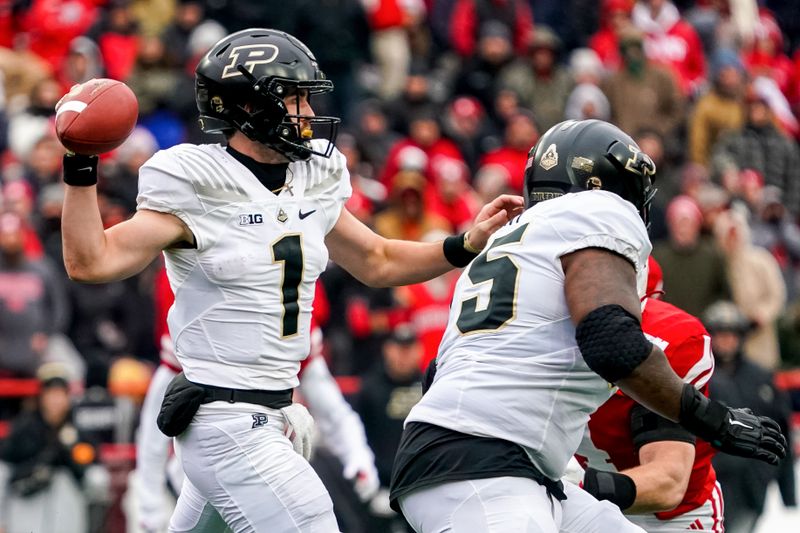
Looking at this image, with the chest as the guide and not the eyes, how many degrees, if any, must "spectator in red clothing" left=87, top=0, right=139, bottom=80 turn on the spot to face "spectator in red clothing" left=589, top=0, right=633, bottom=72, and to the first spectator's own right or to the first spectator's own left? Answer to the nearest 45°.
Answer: approximately 90° to the first spectator's own left

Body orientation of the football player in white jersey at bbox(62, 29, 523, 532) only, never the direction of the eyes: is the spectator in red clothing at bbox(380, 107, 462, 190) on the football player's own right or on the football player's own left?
on the football player's own left

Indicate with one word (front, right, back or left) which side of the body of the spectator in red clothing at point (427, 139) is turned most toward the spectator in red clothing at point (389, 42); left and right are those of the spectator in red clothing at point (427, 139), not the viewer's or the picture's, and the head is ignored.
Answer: back

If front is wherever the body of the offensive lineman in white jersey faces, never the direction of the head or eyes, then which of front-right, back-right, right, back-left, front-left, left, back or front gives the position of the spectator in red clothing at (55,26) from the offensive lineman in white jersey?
left

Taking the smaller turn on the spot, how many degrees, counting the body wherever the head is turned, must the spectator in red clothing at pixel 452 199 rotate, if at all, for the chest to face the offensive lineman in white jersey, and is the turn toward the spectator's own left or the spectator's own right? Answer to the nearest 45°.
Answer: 0° — they already face them

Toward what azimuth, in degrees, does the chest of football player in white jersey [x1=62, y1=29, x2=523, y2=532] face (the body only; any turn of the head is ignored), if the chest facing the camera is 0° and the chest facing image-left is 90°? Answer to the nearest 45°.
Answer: approximately 315°

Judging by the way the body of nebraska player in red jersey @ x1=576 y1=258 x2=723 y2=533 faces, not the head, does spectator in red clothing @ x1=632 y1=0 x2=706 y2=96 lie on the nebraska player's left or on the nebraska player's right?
on the nebraska player's right

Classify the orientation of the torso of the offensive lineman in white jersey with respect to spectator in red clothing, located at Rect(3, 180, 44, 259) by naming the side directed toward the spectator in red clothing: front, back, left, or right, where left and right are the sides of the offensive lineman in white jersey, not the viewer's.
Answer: left

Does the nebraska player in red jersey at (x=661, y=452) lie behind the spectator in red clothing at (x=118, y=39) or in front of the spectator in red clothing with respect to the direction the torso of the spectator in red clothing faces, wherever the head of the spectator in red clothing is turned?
in front

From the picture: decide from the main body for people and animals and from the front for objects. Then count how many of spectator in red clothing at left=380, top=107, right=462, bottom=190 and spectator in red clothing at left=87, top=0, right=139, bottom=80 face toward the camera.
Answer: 2

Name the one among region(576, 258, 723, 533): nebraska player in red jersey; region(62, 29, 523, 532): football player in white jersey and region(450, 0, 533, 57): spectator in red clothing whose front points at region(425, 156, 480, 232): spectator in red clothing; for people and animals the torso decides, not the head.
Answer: region(450, 0, 533, 57): spectator in red clothing

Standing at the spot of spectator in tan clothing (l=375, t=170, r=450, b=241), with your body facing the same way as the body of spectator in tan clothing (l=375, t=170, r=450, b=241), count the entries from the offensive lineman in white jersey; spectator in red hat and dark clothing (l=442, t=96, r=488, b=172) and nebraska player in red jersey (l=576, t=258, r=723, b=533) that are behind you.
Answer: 1

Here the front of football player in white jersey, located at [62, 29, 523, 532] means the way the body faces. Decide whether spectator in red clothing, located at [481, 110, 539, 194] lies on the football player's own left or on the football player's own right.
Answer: on the football player's own left
